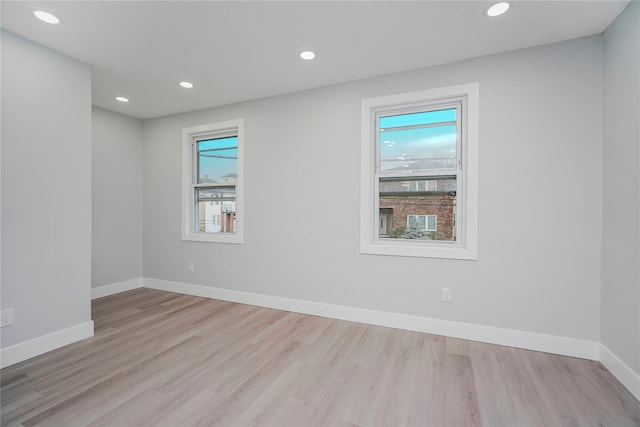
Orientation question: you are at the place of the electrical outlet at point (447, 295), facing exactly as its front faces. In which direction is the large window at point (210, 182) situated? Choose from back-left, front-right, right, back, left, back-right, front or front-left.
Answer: right

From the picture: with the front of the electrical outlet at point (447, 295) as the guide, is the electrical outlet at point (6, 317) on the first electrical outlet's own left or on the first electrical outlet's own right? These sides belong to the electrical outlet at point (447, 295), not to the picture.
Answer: on the first electrical outlet's own right

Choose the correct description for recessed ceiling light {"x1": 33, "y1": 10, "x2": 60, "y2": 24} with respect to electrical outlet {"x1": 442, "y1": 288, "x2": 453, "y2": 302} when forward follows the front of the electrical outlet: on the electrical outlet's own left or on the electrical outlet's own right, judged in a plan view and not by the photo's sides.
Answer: on the electrical outlet's own right

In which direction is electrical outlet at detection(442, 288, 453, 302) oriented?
toward the camera
